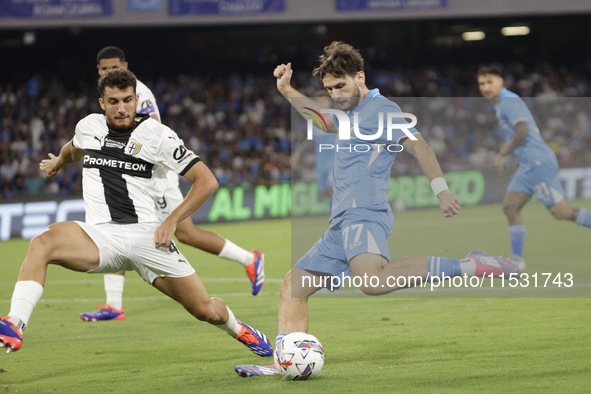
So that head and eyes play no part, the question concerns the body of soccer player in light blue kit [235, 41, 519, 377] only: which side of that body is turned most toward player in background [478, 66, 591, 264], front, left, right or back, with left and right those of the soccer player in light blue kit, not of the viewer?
back

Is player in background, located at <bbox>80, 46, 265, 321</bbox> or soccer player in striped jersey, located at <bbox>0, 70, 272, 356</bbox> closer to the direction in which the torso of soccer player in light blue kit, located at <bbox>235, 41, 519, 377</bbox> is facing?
the soccer player in striped jersey

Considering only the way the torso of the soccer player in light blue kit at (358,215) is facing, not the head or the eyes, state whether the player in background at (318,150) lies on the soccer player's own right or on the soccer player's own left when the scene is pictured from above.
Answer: on the soccer player's own right

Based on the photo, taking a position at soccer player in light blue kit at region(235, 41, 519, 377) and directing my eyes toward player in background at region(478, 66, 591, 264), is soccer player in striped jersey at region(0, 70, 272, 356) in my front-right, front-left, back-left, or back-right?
back-left

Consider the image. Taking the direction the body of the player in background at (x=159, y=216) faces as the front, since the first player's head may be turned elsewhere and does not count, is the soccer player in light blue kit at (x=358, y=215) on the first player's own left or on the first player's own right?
on the first player's own left

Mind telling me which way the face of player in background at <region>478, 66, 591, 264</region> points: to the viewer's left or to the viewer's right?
to the viewer's left

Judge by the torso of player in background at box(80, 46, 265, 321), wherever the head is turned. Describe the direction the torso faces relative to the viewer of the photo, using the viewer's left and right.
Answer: facing the viewer and to the left of the viewer

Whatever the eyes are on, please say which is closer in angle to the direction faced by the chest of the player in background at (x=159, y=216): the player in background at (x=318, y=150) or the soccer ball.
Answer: the soccer ball

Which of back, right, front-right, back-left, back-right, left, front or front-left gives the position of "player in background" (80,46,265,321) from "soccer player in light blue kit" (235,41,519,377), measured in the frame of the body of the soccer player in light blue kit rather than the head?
right
